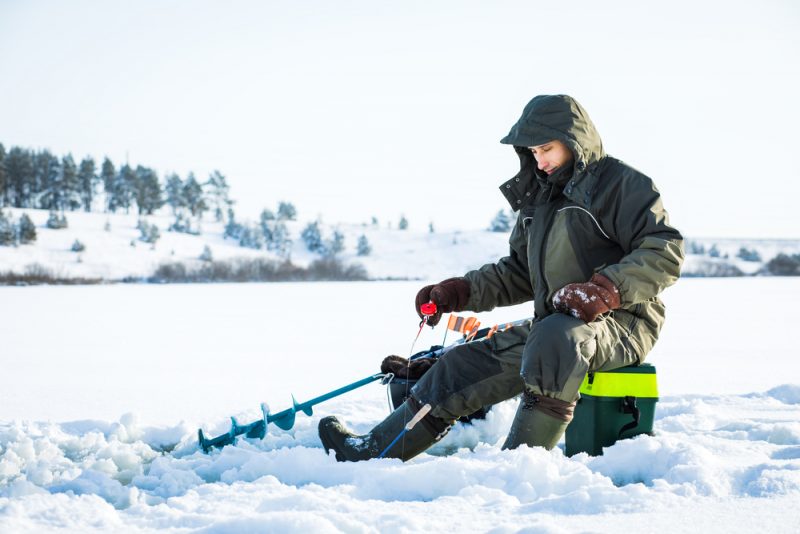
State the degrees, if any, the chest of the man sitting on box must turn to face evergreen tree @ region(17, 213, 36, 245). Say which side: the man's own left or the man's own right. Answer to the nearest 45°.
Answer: approximately 90° to the man's own right

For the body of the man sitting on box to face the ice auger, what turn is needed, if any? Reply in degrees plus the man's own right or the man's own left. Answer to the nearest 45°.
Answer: approximately 45° to the man's own right

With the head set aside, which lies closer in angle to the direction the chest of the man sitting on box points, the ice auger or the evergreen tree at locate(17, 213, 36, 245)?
the ice auger

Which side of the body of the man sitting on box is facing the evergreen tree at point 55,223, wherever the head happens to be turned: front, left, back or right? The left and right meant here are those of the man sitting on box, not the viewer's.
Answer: right

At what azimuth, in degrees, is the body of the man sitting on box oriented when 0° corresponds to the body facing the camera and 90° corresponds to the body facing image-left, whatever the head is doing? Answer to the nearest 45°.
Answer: approximately 45°

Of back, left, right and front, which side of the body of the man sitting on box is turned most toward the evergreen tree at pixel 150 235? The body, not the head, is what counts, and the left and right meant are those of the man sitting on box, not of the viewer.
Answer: right
